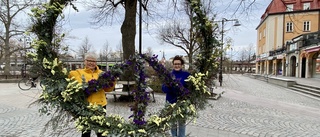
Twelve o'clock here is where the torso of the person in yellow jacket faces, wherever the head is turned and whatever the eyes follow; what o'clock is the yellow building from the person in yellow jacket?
The yellow building is roughly at 8 o'clock from the person in yellow jacket.

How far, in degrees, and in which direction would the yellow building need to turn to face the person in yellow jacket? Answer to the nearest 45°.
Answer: approximately 45° to its left

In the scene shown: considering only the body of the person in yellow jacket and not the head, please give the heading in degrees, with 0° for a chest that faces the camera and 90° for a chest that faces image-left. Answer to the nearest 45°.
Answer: approximately 0°

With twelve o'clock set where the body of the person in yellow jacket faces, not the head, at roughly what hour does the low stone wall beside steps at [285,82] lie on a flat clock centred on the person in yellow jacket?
The low stone wall beside steps is roughly at 8 o'clock from the person in yellow jacket.

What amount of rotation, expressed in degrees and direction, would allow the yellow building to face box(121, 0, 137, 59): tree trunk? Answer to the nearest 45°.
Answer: approximately 45° to its left

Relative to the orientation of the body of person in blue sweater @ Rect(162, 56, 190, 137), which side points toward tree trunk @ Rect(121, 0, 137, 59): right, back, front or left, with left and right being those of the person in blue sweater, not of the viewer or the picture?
back

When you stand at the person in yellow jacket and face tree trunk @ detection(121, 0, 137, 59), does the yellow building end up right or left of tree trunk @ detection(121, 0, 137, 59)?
right

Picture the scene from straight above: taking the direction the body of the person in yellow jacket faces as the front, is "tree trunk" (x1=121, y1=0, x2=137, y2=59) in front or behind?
behind
